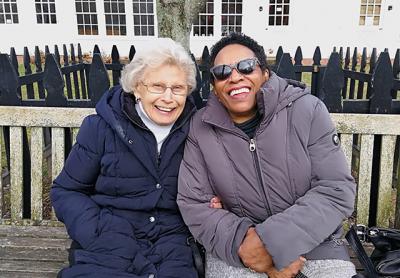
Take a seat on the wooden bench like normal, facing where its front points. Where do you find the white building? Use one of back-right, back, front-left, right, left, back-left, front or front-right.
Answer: back

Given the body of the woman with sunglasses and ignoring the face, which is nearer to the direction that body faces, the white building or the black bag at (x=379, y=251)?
the black bag

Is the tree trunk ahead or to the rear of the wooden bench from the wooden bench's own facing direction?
to the rear

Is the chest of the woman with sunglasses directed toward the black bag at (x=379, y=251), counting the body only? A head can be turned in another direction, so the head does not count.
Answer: no

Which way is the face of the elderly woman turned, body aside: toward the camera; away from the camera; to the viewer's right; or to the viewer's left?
toward the camera

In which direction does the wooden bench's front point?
toward the camera

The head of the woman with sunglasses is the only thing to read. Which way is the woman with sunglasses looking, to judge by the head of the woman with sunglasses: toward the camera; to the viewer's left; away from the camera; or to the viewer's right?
toward the camera

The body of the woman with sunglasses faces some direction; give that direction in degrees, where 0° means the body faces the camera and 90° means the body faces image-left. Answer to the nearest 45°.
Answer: approximately 0°

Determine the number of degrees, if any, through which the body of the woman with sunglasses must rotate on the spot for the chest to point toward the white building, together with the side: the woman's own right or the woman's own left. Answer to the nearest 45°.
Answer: approximately 180°

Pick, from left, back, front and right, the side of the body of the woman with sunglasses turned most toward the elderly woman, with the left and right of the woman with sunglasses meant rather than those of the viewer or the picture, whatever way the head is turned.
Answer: right

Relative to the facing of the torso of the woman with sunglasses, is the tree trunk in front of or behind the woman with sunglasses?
behind
